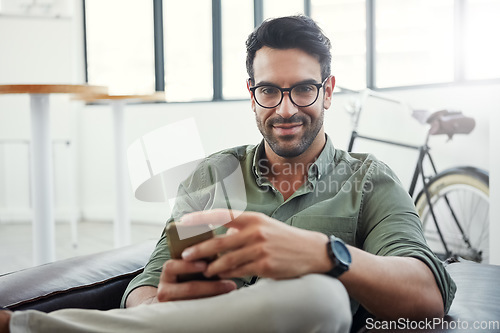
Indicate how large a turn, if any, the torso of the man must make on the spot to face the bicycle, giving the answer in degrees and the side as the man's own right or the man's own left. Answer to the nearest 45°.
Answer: approximately 135° to the man's own left

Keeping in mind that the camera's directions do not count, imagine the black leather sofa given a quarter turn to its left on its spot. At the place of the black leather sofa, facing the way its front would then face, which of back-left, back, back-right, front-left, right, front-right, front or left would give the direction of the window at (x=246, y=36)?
left

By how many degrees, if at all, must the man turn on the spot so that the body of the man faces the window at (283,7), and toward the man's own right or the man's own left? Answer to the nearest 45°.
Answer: approximately 180°

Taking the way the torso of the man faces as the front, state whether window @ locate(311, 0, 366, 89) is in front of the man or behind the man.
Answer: behind

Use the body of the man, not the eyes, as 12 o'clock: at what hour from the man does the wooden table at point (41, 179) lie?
The wooden table is roughly at 5 o'clock from the man.

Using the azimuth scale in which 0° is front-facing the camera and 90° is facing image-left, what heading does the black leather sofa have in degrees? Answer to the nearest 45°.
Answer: approximately 0°

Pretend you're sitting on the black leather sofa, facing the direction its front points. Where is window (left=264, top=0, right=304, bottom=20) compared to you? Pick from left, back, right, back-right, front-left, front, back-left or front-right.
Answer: back

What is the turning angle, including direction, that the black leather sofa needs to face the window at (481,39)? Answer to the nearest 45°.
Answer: approximately 135° to its left

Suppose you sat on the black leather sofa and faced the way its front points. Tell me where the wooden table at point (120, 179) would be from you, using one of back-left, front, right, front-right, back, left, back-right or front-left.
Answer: back

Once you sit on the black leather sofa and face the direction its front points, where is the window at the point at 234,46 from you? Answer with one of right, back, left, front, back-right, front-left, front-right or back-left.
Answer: back

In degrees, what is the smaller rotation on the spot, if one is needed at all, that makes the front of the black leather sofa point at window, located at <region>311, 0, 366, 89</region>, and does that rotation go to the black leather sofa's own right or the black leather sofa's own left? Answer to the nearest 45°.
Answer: approximately 180°

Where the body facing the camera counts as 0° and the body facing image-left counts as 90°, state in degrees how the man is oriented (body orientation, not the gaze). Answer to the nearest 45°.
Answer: approximately 0°

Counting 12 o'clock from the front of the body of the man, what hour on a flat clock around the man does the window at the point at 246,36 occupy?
The window is roughly at 6 o'clock from the man.

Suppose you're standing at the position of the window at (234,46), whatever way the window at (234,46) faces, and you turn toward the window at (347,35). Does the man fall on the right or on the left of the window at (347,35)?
right
